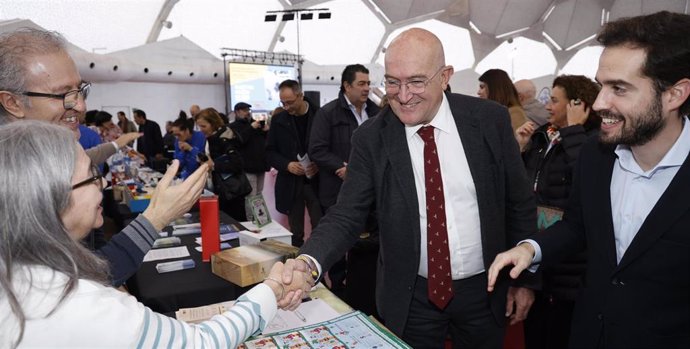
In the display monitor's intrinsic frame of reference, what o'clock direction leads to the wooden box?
The wooden box is roughly at 12 o'clock from the display monitor.

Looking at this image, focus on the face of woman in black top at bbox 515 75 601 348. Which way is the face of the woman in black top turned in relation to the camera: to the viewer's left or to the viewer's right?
to the viewer's left

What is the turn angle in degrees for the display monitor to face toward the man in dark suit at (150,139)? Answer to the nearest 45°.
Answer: approximately 45° to its right

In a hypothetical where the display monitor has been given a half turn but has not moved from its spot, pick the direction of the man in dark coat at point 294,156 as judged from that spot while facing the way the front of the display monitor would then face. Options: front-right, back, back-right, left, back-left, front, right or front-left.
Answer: back

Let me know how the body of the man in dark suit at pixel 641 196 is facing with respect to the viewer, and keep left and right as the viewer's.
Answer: facing the viewer and to the left of the viewer

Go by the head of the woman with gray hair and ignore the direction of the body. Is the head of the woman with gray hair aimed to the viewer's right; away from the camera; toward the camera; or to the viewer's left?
to the viewer's right

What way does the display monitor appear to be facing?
toward the camera

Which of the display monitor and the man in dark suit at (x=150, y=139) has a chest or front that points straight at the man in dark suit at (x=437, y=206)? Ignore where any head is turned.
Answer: the display monitor

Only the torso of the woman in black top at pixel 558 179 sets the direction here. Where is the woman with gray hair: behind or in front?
in front
